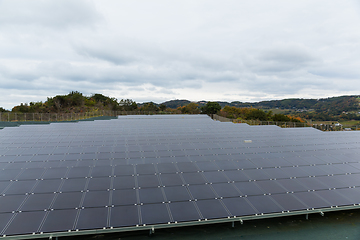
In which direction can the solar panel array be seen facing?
toward the camera
